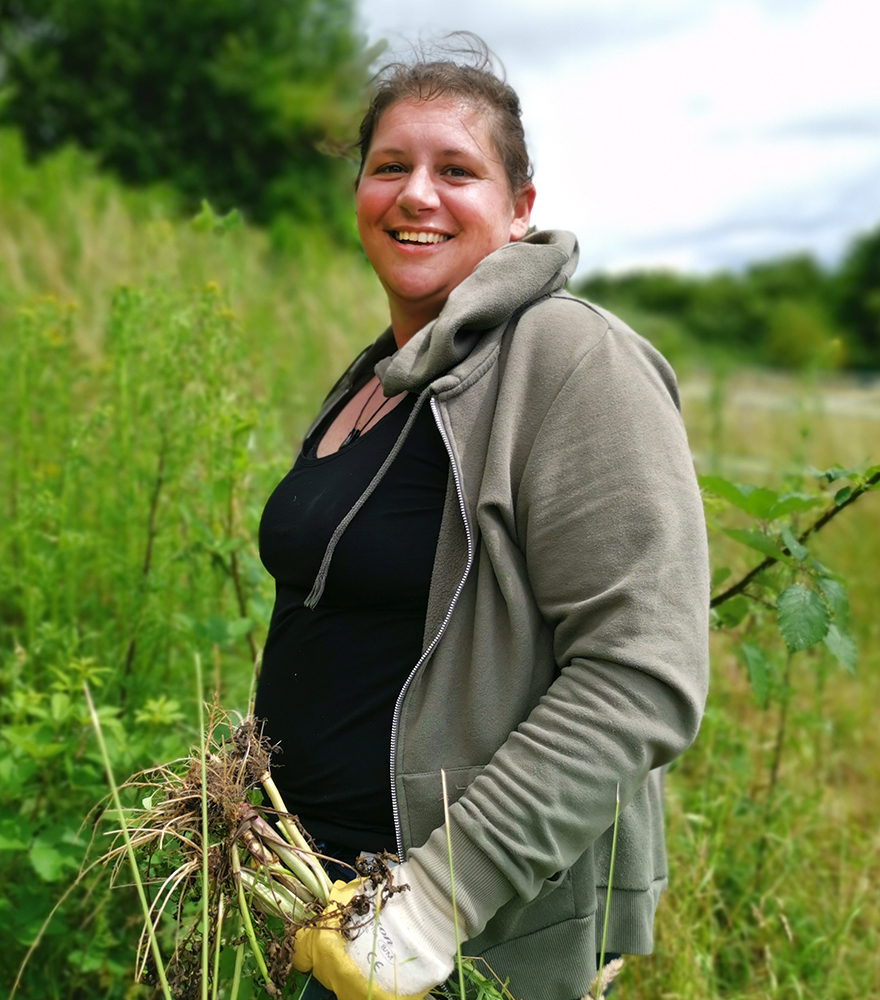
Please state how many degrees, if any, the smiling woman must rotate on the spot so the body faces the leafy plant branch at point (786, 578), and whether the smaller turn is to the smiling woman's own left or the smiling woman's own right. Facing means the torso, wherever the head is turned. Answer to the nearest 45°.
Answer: approximately 180°

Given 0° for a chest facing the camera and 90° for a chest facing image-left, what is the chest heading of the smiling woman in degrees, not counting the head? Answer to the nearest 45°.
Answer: approximately 45°
